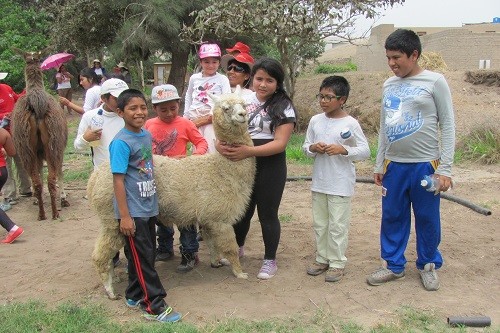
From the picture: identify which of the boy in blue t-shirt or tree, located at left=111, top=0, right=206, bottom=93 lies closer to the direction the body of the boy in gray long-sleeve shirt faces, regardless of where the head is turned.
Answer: the boy in blue t-shirt

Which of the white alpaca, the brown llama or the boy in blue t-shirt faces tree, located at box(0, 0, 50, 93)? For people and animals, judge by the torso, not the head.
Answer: the brown llama

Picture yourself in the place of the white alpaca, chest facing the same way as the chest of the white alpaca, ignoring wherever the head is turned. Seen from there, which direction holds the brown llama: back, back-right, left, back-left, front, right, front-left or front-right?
back-left

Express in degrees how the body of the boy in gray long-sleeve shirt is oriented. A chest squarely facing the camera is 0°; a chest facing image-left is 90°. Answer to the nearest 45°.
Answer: approximately 45°

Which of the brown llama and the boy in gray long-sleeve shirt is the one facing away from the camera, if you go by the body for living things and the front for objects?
the brown llama

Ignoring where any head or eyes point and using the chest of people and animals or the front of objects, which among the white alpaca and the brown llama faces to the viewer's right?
the white alpaca

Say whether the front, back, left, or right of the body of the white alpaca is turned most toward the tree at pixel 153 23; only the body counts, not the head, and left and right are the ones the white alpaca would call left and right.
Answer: left

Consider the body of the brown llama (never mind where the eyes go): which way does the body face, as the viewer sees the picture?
away from the camera

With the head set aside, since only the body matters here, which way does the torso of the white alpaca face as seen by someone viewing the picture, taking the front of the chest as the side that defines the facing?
to the viewer's right

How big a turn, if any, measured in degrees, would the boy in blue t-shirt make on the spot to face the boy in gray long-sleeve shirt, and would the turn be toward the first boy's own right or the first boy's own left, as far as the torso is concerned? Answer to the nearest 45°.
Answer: approximately 45° to the first boy's own left

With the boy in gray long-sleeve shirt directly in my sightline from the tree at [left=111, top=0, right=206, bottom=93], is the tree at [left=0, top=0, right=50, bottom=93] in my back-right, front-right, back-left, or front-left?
back-right

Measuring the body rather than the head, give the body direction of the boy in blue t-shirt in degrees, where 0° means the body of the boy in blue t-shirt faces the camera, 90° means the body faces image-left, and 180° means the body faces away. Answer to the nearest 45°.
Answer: approximately 315°

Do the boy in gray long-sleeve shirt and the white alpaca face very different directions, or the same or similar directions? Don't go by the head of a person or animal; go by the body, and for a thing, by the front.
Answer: very different directions
